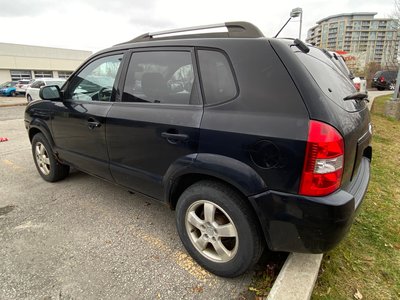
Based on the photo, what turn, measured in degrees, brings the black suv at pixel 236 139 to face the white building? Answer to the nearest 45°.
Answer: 0° — it already faces it

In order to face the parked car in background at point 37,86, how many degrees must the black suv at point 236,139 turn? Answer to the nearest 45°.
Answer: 0° — it already faces it

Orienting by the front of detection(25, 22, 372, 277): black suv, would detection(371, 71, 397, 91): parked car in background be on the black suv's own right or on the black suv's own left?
on the black suv's own right

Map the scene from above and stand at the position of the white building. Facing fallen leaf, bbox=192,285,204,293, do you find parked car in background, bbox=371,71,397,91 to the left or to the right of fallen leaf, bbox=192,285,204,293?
left

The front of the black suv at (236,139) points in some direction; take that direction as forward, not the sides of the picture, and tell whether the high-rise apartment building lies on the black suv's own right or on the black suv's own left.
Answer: on the black suv's own right

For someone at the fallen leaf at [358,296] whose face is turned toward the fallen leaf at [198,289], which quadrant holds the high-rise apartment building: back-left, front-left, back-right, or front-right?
back-right

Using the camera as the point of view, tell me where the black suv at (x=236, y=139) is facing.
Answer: facing away from the viewer and to the left of the viewer
